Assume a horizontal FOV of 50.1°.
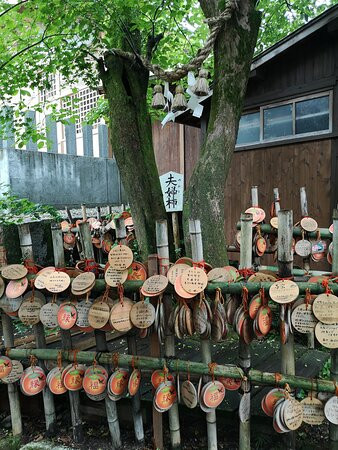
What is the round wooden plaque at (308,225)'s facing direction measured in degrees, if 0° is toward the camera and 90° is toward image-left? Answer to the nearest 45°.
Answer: approximately 0°

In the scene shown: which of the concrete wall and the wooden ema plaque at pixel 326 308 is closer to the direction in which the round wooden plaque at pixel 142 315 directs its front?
the wooden ema plaque

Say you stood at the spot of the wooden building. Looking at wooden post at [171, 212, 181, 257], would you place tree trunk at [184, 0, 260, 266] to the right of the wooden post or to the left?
left

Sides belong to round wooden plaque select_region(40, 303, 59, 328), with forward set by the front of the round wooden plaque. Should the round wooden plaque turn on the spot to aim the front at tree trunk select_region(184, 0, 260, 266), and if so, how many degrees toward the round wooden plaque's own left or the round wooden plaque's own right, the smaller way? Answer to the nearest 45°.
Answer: approximately 135° to the round wooden plaque's own left

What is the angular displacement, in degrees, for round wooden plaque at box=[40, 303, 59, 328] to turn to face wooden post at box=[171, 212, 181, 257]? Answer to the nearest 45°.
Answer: approximately 135° to its left
